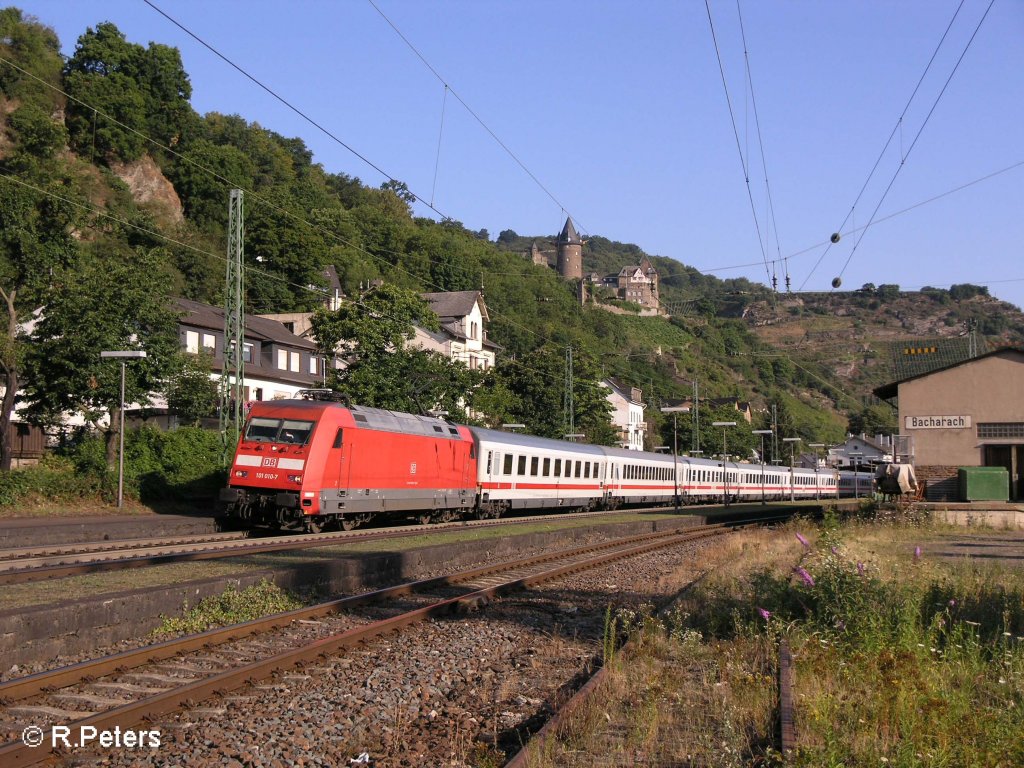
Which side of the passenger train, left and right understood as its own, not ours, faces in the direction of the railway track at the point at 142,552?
front

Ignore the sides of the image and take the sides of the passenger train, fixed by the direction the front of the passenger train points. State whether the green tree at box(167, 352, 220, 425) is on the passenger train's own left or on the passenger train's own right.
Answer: on the passenger train's own right

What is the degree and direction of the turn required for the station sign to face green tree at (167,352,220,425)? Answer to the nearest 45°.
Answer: approximately 90° to its right

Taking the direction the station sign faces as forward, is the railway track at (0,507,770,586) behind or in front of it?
in front

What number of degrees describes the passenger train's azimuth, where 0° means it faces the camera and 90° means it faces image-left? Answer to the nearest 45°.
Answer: approximately 45°

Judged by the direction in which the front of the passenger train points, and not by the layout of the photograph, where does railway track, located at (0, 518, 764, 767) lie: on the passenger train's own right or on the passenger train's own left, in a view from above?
on the passenger train's own left

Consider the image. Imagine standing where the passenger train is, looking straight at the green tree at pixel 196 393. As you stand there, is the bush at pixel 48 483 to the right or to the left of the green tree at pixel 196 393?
left

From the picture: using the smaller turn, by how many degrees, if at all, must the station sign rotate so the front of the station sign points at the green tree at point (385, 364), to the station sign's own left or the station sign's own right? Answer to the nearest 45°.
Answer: approximately 90° to the station sign's own right

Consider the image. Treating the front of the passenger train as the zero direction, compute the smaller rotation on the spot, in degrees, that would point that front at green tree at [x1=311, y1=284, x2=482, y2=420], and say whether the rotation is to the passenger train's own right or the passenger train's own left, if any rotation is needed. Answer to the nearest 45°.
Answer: approximately 135° to the passenger train's own right

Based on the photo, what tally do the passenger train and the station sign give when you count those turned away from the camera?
0

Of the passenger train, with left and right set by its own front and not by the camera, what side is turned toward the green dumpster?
back
